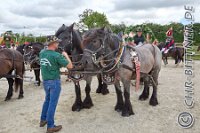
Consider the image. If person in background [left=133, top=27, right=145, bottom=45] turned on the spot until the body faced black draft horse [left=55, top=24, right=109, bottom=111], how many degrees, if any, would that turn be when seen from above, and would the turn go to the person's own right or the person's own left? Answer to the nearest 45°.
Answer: approximately 45° to the person's own right

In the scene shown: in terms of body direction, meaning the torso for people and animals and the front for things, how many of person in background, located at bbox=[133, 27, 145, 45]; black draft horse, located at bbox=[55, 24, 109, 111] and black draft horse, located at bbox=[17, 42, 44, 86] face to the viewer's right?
0

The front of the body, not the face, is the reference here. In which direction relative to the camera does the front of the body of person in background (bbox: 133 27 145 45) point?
toward the camera

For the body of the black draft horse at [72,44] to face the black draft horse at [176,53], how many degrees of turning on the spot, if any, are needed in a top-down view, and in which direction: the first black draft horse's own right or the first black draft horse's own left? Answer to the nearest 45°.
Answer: approximately 180°

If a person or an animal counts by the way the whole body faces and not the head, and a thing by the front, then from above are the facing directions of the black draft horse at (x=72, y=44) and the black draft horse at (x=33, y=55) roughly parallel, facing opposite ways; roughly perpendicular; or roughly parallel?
roughly parallel

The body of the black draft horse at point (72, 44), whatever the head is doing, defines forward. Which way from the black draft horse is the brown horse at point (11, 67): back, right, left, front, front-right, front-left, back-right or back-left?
right

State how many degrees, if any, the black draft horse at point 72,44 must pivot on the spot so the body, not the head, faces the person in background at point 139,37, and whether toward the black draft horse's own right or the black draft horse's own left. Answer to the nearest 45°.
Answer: approximately 180°

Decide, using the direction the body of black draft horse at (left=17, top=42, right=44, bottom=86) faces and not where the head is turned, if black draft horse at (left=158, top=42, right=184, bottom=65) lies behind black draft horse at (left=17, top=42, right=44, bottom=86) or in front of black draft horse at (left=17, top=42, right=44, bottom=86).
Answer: behind

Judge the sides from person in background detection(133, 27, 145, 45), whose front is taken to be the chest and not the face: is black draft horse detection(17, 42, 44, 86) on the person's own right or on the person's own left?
on the person's own right
